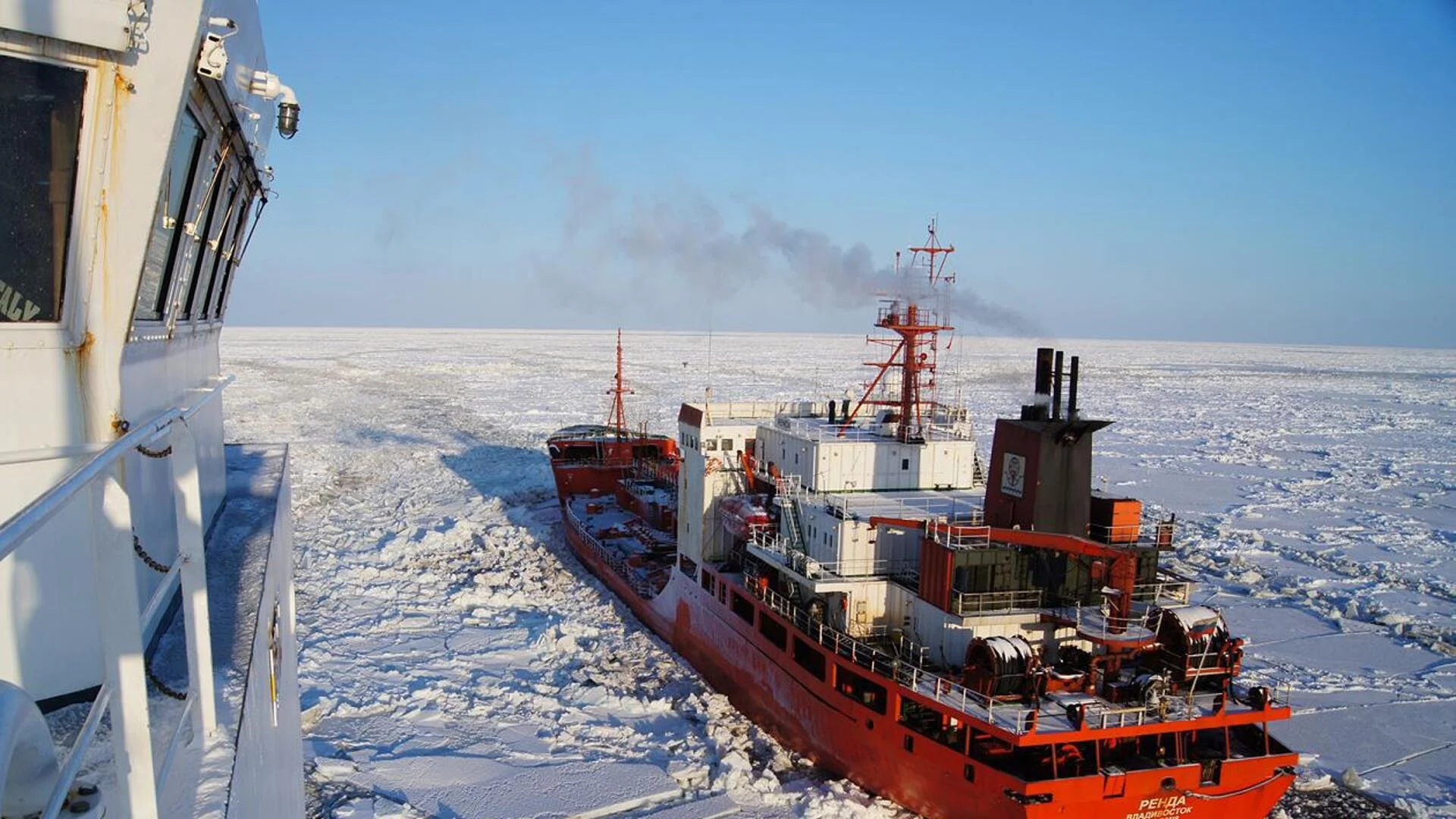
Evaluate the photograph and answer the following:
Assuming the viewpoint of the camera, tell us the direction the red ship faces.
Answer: facing away from the viewer and to the left of the viewer

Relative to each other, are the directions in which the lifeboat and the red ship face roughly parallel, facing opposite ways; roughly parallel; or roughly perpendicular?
roughly parallel

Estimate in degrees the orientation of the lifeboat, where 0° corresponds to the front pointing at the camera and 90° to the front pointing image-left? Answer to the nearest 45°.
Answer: approximately 135°
